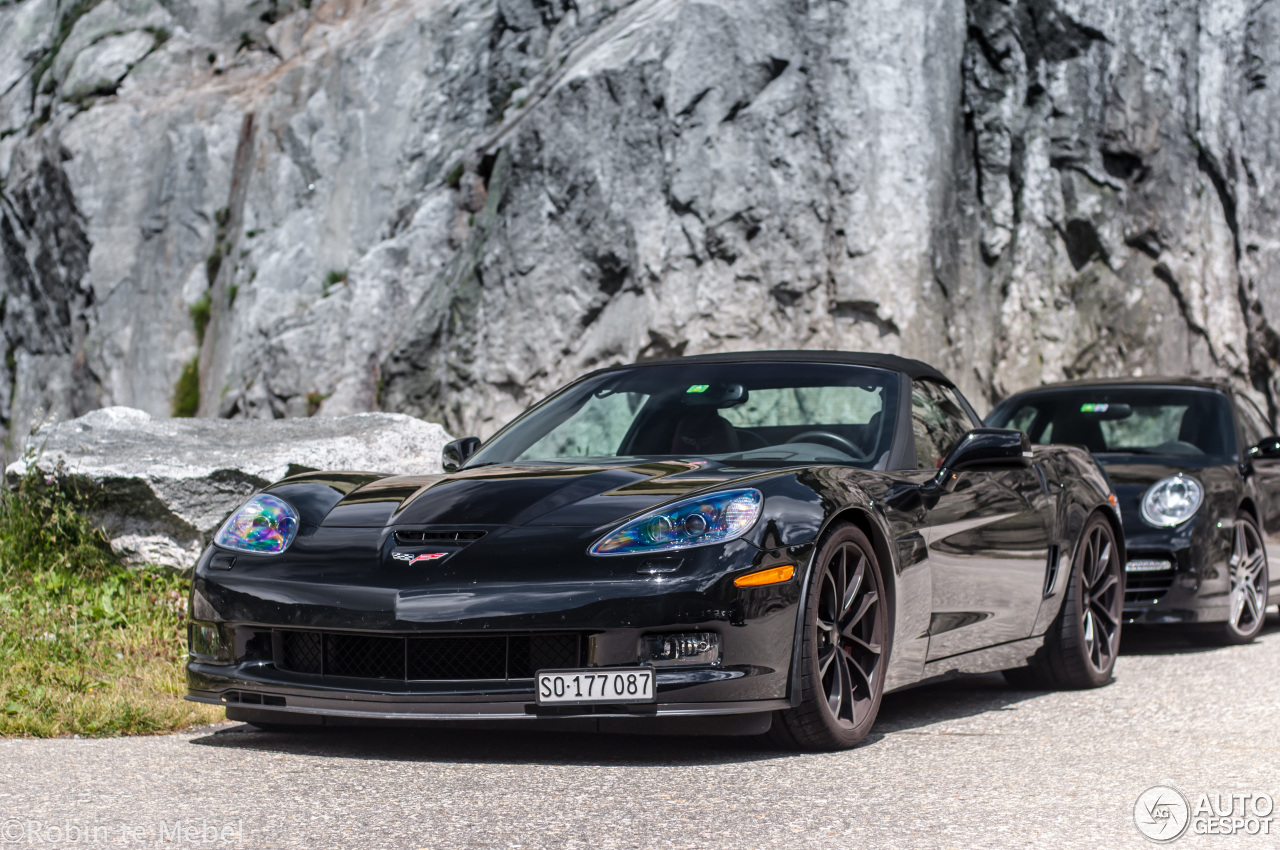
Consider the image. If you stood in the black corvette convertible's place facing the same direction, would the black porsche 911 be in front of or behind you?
behind

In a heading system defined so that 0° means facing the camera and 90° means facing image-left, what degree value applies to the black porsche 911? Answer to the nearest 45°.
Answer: approximately 45°

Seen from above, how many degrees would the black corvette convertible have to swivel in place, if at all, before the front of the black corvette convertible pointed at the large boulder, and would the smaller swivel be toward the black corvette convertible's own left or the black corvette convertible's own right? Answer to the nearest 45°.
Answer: approximately 90° to the black corvette convertible's own right

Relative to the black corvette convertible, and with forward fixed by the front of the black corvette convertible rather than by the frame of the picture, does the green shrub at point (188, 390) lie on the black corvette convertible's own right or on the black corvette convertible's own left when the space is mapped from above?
on the black corvette convertible's own right

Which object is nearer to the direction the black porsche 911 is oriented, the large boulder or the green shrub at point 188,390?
the large boulder

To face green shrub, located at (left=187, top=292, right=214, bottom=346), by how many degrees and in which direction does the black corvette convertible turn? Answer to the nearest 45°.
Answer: approximately 135° to its right

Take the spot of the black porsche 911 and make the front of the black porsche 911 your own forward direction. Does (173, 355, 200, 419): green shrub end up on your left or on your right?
on your right

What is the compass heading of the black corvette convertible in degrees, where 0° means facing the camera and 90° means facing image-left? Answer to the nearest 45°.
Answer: approximately 45°
